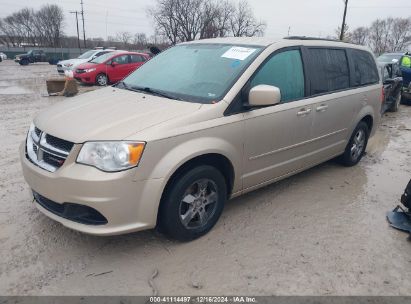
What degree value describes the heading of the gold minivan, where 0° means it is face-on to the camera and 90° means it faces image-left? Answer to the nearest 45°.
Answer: approximately 45°

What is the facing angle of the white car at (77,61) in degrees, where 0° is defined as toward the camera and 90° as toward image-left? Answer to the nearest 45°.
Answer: approximately 45°

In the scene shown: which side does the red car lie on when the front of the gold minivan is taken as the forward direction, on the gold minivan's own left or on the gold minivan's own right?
on the gold minivan's own right

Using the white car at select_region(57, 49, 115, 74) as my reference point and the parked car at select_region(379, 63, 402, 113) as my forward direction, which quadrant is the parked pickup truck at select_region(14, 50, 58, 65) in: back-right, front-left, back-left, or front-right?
back-left

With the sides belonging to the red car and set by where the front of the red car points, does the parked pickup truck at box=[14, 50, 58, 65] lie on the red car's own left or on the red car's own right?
on the red car's own right

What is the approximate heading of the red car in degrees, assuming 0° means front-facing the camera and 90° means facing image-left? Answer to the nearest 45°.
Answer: approximately 45°

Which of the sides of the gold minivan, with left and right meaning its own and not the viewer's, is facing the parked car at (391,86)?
back
